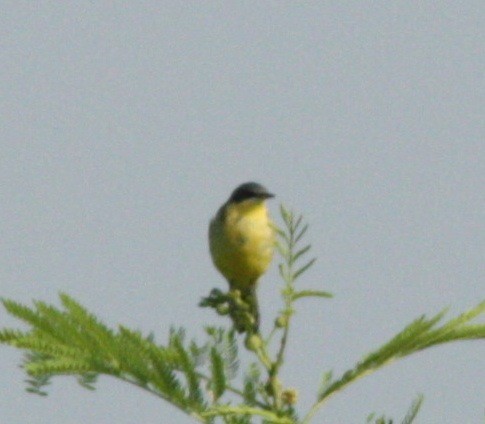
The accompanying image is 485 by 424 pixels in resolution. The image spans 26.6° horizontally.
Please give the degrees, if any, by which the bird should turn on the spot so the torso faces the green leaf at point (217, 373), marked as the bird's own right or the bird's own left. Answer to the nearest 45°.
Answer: approximately 45° to the bird's own right

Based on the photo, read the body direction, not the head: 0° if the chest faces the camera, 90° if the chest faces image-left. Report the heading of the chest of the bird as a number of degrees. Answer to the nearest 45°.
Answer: approximately 315°

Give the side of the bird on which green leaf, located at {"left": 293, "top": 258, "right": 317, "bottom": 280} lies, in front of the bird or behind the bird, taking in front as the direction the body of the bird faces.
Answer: in front

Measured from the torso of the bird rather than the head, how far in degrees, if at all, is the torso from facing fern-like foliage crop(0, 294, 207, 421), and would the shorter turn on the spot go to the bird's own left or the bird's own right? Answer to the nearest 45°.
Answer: approximately 45° to the bird's own right
